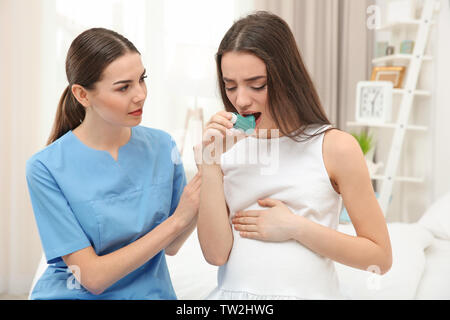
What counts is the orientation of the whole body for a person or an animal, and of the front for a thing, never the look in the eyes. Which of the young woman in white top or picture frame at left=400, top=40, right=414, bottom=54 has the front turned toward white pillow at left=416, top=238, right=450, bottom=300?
the picture frame

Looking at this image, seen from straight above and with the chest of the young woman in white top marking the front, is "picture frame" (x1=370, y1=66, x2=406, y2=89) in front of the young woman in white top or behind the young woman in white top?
behind

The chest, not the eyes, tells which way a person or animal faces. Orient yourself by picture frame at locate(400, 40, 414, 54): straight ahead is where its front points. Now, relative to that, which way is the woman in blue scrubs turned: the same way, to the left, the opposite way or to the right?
to the left

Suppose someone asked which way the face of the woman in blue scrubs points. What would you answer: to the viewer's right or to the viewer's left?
to the viewer's right

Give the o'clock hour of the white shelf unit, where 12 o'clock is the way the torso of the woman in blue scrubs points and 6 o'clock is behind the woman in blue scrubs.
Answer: The white shelf unit is roughly at 9 o'clock from the woman in blue scrubs.

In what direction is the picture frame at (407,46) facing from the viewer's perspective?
toward the camera

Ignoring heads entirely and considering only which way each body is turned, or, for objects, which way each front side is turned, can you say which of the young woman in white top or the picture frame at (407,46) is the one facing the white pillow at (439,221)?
the picture frame

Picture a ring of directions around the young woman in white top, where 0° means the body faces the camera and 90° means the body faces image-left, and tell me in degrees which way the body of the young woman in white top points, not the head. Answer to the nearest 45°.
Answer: approximately 45°

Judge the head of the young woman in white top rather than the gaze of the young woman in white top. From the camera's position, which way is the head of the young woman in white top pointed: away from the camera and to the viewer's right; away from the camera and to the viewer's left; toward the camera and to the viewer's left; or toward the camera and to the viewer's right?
toward the camera and to the viewer's left

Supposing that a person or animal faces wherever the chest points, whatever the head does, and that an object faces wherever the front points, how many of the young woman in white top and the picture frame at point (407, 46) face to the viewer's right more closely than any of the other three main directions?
0

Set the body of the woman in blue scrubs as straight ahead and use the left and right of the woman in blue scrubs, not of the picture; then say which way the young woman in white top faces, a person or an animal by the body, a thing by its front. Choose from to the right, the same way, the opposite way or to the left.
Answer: to the right

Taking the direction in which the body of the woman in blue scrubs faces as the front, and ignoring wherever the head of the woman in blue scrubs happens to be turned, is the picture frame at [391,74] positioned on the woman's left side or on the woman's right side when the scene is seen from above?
on the woman's left side

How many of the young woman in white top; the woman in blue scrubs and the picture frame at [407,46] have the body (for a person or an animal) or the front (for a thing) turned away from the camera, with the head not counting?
0
